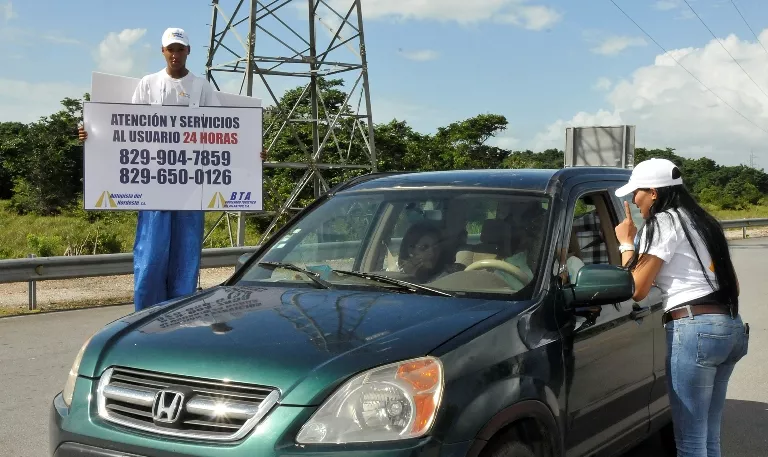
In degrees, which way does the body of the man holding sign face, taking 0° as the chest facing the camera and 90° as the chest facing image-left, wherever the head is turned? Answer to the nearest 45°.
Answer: approximately 0°

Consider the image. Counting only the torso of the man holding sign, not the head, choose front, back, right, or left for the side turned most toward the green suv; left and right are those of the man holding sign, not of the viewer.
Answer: front

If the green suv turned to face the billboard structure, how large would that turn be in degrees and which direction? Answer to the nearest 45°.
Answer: approximately 135° to its right

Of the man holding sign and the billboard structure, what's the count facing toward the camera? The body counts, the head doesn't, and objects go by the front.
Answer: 1

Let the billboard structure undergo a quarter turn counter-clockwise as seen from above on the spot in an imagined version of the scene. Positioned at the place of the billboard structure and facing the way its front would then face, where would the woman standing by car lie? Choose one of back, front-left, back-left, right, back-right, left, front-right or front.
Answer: left

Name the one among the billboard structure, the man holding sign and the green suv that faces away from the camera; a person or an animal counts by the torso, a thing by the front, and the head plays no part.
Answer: the billboard structure

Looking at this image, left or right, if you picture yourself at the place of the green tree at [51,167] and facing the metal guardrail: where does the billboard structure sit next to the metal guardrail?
left

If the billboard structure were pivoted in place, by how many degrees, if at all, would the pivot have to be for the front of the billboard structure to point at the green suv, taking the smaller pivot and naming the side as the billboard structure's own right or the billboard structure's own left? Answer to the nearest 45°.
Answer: approximately 180°

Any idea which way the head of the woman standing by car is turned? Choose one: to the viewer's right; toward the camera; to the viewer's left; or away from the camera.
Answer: to the viewer's left

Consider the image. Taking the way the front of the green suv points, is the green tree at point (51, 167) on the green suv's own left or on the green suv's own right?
on the green suv's own right

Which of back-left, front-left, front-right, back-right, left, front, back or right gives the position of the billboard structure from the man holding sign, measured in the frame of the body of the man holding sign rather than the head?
back-left

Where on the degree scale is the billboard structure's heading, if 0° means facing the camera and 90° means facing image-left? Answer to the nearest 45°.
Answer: approximately 180°
